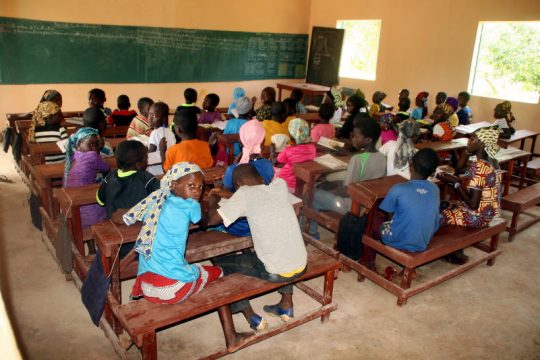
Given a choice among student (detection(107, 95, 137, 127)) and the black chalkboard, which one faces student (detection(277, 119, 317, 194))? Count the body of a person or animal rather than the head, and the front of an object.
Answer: the black chalkboard

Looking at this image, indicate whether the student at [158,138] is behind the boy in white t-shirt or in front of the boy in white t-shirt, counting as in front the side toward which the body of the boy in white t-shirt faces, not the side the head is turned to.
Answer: in front

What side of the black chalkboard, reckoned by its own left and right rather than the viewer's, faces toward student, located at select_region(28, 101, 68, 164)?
front

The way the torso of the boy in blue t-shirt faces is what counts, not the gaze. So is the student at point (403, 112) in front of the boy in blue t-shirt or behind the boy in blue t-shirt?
in front

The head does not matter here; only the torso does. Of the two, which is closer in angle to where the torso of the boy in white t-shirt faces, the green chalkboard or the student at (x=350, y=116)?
the green chalkboard

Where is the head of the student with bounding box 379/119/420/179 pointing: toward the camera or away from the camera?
away from the camera

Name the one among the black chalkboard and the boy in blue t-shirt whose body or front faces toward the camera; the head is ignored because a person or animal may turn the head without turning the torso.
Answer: the black chalkboard

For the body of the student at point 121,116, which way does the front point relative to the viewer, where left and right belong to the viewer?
facing away from the viewer

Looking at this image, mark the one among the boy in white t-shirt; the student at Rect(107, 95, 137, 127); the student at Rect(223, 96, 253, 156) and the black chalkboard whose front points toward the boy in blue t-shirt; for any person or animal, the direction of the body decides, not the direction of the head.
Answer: the black chalkboard

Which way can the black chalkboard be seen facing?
toward the camera

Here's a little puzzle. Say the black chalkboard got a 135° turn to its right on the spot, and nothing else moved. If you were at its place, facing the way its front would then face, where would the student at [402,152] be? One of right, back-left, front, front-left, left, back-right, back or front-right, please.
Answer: back-left

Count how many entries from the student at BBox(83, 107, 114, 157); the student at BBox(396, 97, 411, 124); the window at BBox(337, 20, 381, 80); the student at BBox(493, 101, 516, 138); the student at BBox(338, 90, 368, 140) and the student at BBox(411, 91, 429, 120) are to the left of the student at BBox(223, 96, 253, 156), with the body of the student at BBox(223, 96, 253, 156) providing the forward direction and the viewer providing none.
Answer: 1

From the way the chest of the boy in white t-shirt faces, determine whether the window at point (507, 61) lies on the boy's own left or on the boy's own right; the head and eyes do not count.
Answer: on the boy's own right

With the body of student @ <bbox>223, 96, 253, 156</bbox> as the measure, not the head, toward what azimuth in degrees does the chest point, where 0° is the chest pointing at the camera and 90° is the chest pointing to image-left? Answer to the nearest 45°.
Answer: approximately 135°

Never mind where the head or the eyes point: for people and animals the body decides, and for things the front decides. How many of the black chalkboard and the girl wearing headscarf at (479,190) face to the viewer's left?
1

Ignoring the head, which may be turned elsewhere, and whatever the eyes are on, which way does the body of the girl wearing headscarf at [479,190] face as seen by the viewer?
to the viewer's left
